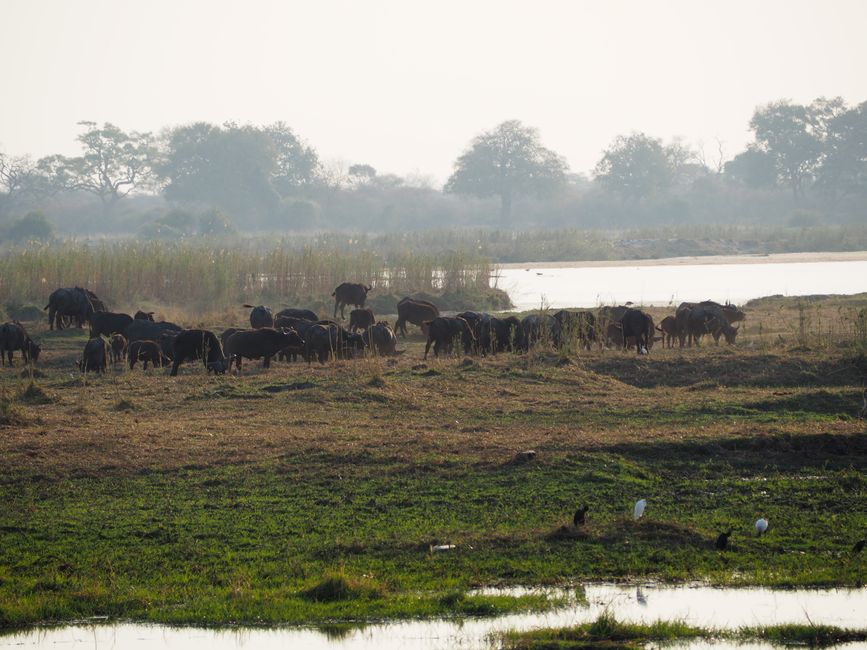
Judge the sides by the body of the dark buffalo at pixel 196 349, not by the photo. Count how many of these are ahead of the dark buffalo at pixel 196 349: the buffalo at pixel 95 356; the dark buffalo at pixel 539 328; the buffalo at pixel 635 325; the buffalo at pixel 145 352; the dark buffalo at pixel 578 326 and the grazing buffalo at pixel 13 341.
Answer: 3

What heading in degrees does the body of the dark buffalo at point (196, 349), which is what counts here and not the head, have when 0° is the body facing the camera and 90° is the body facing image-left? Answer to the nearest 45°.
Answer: approximately 270°

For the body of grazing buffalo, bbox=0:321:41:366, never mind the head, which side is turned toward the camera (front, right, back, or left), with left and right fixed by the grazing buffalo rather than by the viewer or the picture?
right

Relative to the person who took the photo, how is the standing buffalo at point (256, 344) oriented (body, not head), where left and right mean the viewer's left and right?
facing to the right of the viewer
